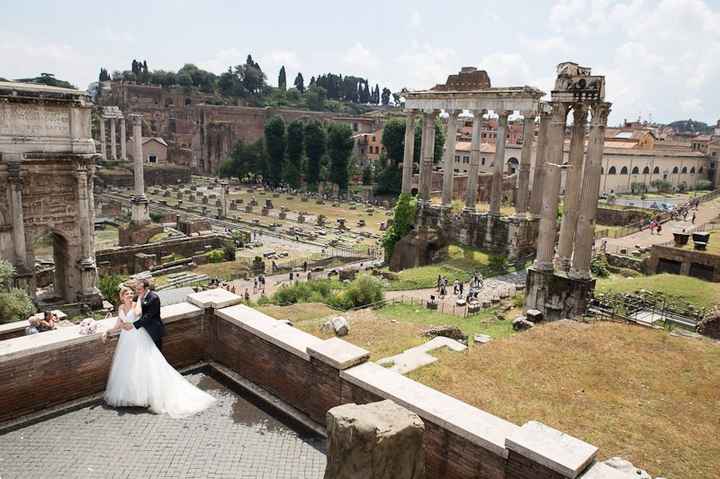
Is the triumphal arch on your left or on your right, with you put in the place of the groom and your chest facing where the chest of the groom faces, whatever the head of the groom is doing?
on your right

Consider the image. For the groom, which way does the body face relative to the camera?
to the viewer's left

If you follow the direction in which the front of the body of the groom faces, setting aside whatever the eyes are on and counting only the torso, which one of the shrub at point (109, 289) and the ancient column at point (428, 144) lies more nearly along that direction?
the shrub

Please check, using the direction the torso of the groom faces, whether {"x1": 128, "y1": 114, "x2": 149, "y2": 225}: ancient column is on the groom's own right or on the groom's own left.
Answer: on the groom's own right

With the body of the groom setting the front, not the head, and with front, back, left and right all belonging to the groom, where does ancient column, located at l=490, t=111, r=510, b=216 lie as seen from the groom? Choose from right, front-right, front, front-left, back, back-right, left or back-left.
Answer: back-right

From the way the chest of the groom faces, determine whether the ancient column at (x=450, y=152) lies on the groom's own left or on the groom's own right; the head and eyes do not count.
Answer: on the groom's own right

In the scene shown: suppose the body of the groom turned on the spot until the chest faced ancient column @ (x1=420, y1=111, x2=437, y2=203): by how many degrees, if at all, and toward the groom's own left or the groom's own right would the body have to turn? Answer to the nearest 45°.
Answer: approximately 135° to the groom's own right

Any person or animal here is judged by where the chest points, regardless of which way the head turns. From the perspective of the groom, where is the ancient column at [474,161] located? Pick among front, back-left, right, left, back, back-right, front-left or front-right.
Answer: back-right

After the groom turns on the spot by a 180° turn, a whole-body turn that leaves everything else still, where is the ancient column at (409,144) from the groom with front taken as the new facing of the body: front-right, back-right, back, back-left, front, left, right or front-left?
front-left
